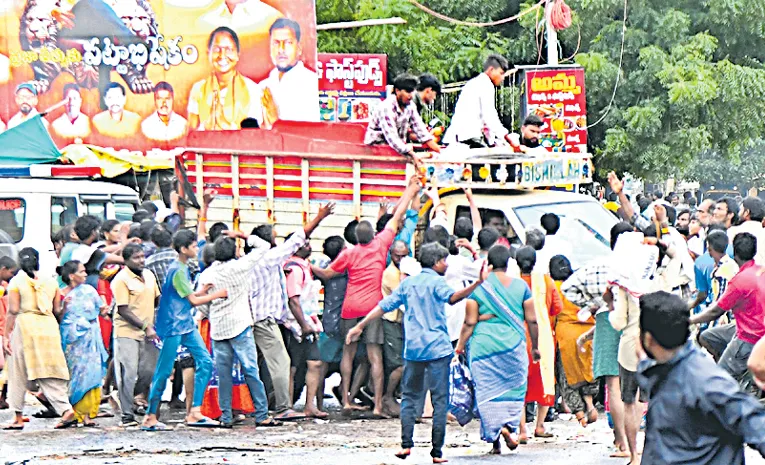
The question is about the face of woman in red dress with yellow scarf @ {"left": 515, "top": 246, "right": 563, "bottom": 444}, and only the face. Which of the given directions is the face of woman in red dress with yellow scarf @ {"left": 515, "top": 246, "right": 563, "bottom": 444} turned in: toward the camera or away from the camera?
away from the camera

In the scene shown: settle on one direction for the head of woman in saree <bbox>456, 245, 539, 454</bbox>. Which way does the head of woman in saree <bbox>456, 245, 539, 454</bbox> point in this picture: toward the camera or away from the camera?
away from the camera

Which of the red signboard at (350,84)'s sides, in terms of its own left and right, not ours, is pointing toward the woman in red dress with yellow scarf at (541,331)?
front

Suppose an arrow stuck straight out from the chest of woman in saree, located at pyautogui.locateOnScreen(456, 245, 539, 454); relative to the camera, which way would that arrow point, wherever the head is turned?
away from the camera

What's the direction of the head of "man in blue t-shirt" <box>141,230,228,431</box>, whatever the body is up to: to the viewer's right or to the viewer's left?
to the viewer's right

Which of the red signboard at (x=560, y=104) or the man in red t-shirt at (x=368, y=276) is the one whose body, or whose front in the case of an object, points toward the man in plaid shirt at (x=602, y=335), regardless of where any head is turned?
the red signboard

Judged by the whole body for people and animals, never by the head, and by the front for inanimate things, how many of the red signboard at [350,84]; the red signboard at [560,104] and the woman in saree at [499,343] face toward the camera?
2

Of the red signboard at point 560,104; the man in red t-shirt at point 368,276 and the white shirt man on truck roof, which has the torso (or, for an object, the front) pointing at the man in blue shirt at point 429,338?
the red signboard

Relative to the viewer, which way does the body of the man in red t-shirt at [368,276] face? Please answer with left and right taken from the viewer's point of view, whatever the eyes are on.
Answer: facing away from the viewer

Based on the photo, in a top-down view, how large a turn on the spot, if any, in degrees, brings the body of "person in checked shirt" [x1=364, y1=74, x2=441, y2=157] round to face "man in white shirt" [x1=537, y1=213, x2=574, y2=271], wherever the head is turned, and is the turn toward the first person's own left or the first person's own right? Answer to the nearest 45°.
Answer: approximately 45° to the first person's own left

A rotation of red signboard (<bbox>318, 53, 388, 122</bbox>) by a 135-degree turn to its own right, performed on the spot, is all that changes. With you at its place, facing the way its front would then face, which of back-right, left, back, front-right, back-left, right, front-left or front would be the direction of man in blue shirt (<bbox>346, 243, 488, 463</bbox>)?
back-left
